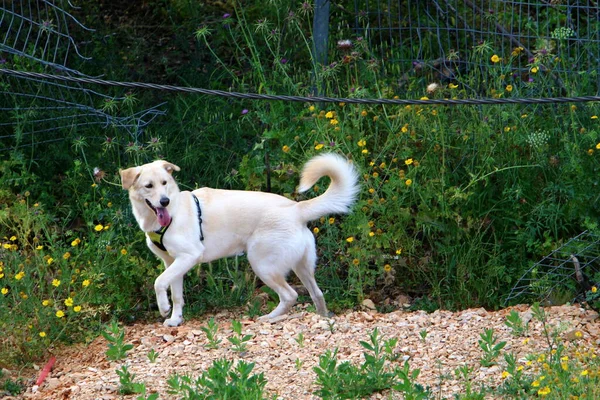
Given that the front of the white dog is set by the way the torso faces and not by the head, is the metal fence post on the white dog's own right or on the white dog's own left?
on the white dog's own right

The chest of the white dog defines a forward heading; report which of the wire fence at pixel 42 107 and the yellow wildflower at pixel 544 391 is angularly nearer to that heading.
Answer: the wire fence

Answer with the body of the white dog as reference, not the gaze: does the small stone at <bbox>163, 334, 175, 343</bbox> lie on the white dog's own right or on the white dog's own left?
on the white dog's own left

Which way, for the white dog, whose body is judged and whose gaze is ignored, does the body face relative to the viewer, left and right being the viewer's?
facing to the left of the viewer

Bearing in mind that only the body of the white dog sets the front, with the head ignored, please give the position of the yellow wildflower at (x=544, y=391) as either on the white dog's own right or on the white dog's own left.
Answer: on the white dog's own left

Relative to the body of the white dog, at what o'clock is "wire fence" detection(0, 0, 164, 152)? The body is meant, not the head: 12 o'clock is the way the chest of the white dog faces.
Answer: The wire fence is roughly at 2 o'clock from the white dog.

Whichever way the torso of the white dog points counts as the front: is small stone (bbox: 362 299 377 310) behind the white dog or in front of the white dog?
behind

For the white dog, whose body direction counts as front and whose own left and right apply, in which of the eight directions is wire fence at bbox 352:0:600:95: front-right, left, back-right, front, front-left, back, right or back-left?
back-right

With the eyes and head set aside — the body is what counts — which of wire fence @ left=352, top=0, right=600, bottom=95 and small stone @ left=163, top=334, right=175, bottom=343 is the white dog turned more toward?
the small stone
